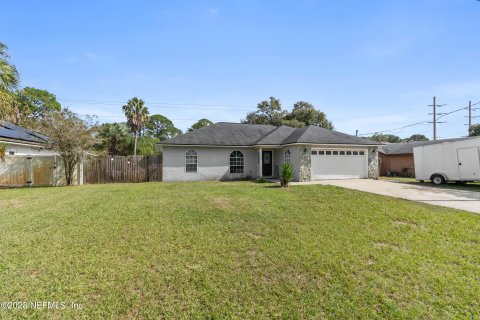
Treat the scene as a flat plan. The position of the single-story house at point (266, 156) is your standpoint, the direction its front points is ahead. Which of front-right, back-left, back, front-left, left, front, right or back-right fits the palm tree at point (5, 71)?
front-right

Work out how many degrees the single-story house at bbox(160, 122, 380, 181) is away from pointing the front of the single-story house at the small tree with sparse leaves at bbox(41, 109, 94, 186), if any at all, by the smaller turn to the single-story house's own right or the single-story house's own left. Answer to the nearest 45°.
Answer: approximately 45° to the single-story house's own right

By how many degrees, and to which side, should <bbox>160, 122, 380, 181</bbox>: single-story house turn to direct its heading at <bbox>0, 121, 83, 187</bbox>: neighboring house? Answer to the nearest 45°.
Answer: approximately 90° to its right

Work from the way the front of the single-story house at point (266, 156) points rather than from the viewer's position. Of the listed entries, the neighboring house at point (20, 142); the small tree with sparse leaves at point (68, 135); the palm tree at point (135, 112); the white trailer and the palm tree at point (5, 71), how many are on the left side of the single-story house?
1

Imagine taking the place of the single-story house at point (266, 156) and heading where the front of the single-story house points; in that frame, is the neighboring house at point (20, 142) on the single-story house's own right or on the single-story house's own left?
on the single-story house's own right

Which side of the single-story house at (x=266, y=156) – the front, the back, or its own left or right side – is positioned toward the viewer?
front

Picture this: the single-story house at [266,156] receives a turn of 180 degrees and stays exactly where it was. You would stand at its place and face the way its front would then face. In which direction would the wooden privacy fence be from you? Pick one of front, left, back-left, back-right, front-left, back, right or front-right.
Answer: left

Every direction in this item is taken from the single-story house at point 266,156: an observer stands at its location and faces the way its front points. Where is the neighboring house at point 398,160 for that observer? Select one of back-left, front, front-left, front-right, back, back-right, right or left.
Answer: back-left

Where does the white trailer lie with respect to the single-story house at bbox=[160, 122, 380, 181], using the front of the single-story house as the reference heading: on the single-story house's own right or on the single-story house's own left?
on the single-story house's own left

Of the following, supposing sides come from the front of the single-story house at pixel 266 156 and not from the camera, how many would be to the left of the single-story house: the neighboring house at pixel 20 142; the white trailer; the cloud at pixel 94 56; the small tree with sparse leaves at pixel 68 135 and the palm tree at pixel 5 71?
1
